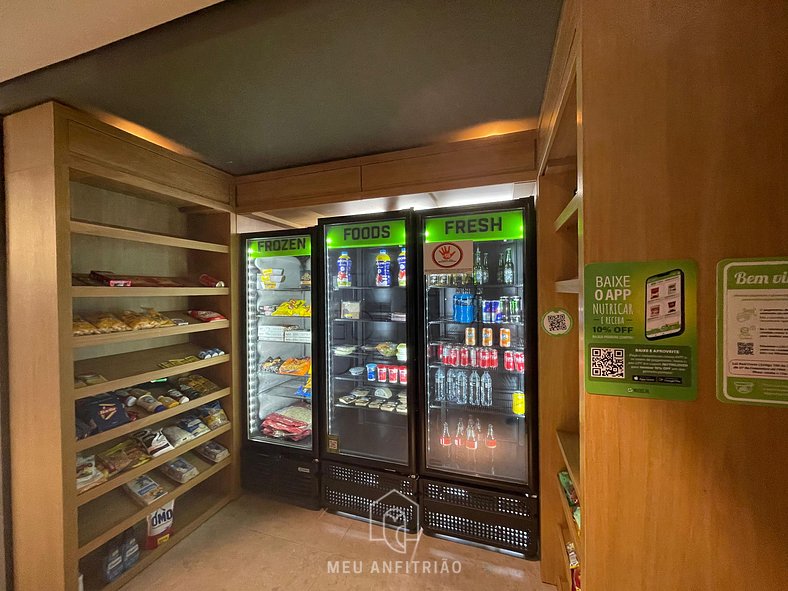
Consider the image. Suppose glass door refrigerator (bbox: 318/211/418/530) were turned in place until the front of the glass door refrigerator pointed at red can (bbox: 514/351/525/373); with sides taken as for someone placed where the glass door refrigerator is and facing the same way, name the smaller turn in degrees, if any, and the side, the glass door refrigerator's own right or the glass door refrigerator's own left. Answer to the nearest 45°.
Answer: approximately 90° to the glass door refrigerator's own left

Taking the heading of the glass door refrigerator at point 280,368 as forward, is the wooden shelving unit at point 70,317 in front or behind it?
in front

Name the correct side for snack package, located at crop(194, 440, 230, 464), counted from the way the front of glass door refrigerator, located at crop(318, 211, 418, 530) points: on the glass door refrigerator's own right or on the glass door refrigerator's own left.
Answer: on the glass door refrigerator's own right

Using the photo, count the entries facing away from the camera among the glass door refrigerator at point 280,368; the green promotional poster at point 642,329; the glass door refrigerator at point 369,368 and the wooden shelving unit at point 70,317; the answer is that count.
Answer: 0

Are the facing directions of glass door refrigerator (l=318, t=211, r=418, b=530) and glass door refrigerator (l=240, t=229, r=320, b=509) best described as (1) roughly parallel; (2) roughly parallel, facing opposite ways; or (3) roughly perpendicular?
roughly parallel

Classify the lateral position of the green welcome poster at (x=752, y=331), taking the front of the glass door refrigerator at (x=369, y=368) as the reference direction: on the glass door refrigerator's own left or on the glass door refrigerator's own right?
on the glass door refrigerator's own left

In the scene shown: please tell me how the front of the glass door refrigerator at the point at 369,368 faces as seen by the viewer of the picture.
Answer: facing the viewer and to the left of the viewer

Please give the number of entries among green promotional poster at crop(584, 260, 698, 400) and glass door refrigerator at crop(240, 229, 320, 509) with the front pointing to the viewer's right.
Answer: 0

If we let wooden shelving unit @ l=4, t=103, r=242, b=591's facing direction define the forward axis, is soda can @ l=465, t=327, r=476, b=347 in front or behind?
in front

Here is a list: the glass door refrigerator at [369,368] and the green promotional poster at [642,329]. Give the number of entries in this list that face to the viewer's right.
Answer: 0

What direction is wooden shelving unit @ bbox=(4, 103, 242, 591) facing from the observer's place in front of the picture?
facing the viewer and to the right of the viewer
